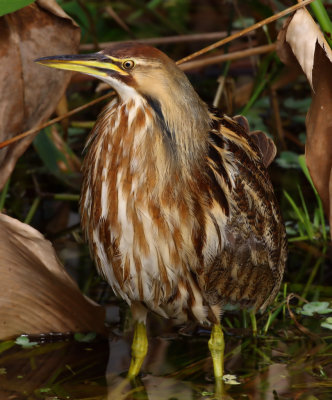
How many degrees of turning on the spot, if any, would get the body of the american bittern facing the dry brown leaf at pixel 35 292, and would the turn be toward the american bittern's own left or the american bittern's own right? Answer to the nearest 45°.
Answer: approximately 90° to the american bittern's own right

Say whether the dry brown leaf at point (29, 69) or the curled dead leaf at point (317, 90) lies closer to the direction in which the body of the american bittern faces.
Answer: the dry brown leaf

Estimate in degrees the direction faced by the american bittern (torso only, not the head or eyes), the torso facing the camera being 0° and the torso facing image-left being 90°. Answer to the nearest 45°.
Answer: approximately 45°

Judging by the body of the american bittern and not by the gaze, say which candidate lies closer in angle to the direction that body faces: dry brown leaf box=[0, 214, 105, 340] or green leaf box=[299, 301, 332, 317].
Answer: the dry brown leaf

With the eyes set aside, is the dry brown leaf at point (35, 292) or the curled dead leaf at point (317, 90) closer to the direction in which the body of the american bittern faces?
the dry brown leaf

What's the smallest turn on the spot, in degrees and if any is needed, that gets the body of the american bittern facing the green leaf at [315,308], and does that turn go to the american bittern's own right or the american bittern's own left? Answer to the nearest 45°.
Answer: approximately 180°

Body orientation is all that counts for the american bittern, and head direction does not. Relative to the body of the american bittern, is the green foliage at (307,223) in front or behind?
behind
